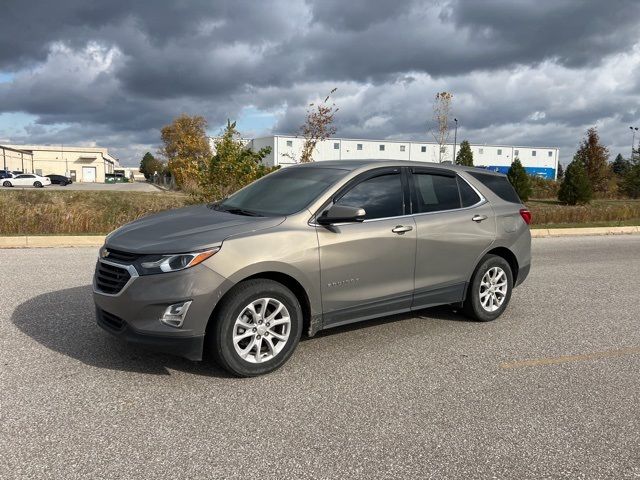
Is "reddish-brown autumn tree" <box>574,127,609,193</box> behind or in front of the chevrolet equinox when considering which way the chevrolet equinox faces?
behind

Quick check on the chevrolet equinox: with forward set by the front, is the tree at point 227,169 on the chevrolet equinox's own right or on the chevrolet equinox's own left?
on the chevrolet equinox's own right

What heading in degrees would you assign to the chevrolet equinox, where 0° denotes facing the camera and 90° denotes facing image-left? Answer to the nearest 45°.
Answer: approximately 45°

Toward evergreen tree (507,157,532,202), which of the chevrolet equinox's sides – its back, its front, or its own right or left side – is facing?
back

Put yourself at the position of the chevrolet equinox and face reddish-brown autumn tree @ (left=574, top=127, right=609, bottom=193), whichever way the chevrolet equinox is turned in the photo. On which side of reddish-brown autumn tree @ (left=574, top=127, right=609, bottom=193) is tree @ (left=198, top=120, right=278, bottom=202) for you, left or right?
left

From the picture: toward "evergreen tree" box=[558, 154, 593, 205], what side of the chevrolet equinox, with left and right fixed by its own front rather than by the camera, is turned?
back
